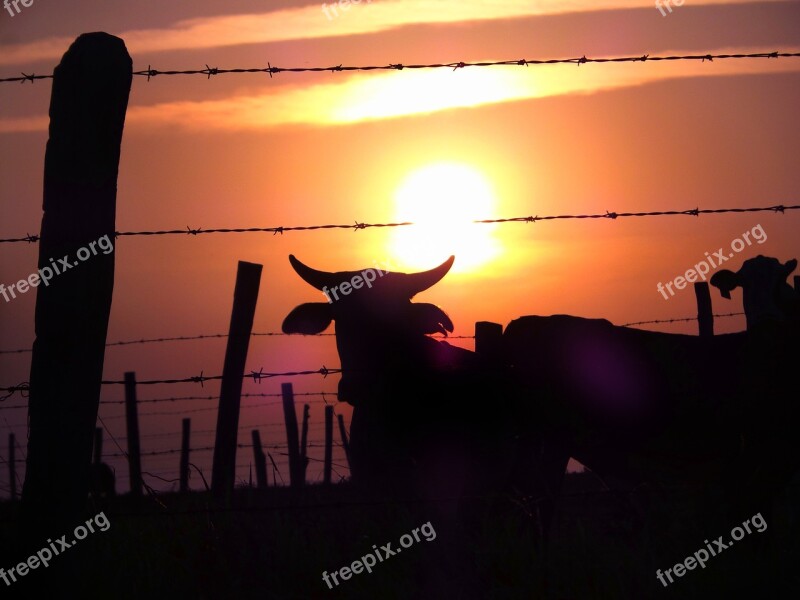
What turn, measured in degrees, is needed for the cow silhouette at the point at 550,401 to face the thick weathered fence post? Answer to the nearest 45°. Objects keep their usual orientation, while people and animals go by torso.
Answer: approximately 45° to its left

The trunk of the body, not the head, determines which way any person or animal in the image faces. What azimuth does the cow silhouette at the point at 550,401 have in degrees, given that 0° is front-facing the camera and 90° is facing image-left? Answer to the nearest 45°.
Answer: approximately 90°

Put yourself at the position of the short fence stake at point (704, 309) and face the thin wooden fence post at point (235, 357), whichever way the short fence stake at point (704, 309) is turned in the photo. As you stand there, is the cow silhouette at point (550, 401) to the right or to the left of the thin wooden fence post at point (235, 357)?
left

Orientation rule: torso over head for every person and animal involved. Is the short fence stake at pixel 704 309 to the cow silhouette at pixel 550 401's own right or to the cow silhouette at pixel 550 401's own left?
on its right

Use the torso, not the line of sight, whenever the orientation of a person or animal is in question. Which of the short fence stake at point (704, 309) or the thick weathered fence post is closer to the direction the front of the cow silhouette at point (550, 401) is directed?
the thick weathered fence post
